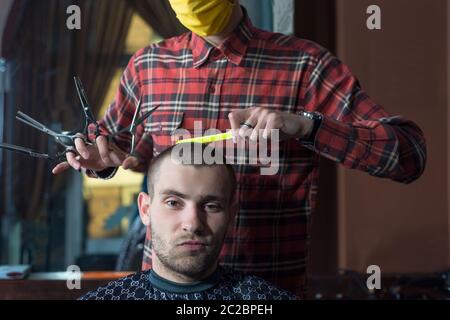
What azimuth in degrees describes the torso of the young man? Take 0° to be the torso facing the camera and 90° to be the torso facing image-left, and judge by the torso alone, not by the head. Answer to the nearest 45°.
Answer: approximately 0°
